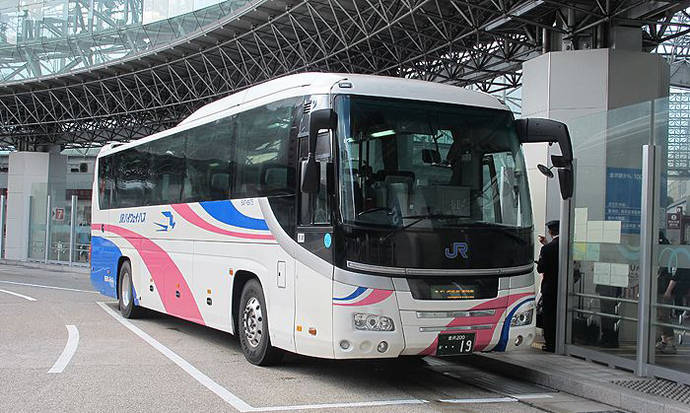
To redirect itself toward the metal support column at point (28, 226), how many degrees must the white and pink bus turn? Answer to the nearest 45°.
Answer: approximately 180°

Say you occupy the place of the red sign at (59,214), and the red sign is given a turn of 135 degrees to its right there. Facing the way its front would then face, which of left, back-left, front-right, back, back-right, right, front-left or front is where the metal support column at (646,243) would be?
back-left

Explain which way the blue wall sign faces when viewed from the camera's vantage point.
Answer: facing the viewer

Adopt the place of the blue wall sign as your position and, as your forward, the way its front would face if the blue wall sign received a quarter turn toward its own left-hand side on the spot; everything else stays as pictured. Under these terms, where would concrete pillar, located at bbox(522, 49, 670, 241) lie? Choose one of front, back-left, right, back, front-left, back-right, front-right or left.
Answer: left

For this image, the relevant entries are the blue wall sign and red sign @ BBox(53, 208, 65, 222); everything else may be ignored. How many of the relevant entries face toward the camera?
2

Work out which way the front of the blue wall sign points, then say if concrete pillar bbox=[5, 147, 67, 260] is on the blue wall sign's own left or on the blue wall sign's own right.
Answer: on the blue wall sign's own right

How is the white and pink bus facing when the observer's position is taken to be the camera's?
facing the viewer and to the right of the viewer

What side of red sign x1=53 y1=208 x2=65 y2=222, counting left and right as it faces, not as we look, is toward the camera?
front

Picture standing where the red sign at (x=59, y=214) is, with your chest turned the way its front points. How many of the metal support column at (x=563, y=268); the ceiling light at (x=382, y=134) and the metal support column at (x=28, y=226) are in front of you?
2

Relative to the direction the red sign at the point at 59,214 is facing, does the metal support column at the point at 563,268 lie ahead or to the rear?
ahead

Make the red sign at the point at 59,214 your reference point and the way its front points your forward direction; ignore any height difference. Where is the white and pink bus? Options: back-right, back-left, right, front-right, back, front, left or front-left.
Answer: front

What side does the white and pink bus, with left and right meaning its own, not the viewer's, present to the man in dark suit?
front

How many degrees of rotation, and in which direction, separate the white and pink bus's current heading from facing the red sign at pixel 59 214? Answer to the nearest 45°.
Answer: approximately 180°

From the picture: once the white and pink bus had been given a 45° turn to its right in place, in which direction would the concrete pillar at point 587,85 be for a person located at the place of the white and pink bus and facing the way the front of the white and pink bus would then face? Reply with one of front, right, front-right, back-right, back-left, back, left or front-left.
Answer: back-left
